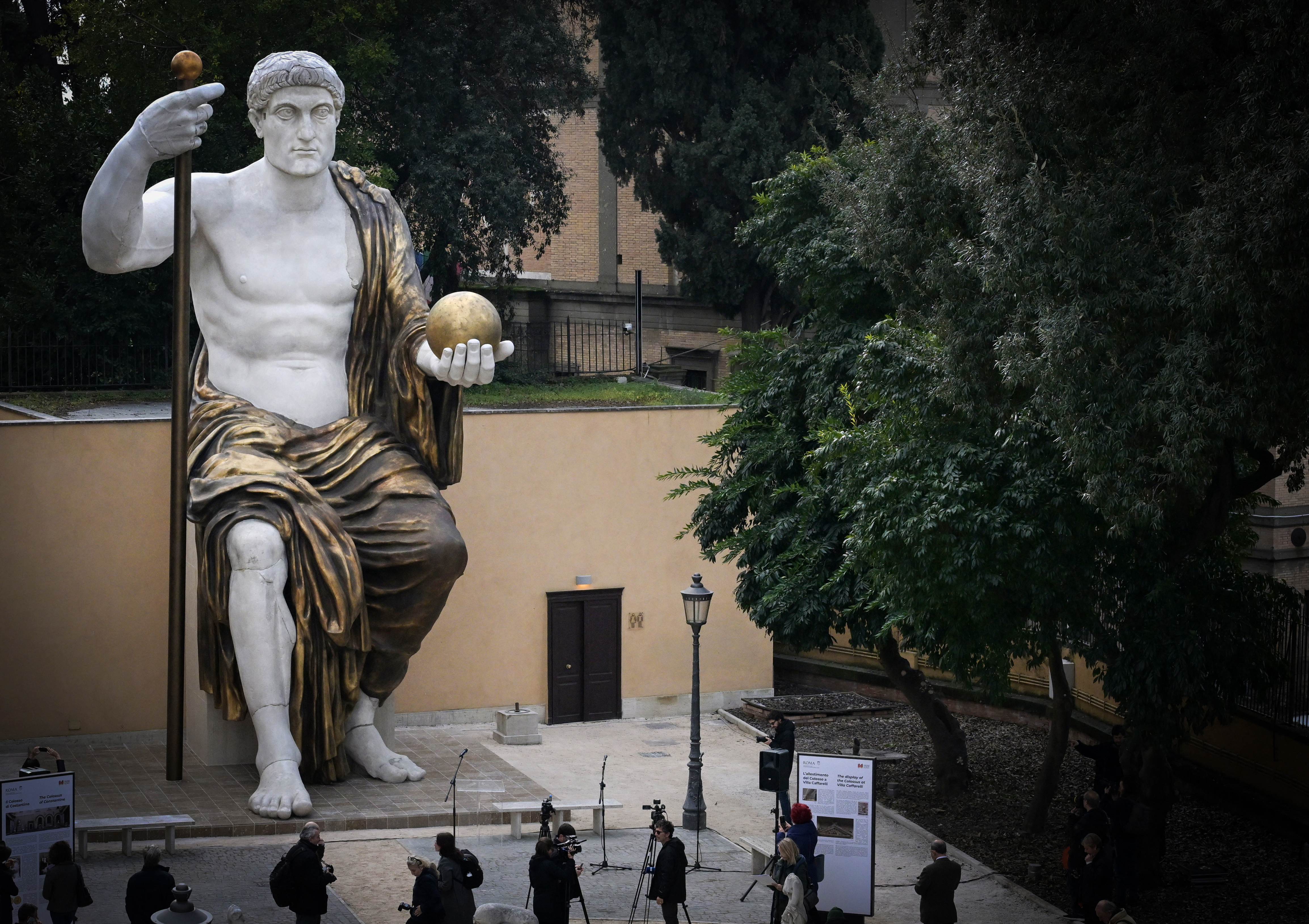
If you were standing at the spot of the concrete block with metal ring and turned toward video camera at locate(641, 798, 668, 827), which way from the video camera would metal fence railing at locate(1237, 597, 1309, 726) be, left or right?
left

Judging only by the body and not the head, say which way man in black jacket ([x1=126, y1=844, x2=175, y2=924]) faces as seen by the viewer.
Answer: away from the camera

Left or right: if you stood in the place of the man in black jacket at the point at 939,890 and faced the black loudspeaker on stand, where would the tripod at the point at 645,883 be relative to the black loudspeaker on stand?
left

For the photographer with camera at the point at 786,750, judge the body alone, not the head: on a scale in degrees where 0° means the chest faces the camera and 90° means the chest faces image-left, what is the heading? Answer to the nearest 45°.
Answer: approximately 90°

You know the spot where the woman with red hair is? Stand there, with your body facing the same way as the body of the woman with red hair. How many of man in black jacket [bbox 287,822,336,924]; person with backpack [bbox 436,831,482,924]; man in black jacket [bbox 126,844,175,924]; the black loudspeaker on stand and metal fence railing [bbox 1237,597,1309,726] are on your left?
3

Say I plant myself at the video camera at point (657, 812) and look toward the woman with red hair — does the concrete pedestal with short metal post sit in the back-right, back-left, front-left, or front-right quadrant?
back-left

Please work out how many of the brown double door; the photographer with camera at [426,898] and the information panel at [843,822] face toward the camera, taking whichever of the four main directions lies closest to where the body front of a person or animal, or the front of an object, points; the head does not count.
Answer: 2

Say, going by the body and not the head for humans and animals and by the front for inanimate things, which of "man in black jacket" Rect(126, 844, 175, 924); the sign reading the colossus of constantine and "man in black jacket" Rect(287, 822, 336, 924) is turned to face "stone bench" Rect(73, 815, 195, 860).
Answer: "man in black jacket" Rect(126, 844, 175, 924)

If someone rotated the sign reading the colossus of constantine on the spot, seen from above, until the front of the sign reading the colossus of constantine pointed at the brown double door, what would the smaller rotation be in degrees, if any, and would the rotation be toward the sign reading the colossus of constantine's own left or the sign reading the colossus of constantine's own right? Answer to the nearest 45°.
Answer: approximately 135° to the sign reading the colossus of constantine's own left

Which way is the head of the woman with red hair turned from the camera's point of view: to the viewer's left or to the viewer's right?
to the viewer's left

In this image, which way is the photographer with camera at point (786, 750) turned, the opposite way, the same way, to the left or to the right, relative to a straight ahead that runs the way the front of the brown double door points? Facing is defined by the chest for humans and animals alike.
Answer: to the right

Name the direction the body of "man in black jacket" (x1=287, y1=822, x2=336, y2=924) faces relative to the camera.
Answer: to the viewer's right
